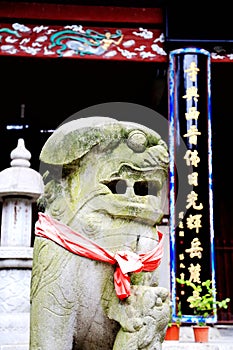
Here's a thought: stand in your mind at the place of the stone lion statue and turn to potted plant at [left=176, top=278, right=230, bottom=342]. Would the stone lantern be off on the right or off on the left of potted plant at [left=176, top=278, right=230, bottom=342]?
left

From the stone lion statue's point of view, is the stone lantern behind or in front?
behind

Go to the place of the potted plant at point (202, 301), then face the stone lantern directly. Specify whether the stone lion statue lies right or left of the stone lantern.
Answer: left

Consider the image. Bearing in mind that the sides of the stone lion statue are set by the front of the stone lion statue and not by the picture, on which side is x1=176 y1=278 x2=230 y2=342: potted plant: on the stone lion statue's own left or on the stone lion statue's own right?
on the stone lion statue's own left

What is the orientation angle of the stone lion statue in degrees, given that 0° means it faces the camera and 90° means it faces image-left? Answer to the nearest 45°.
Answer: approximately 315°
